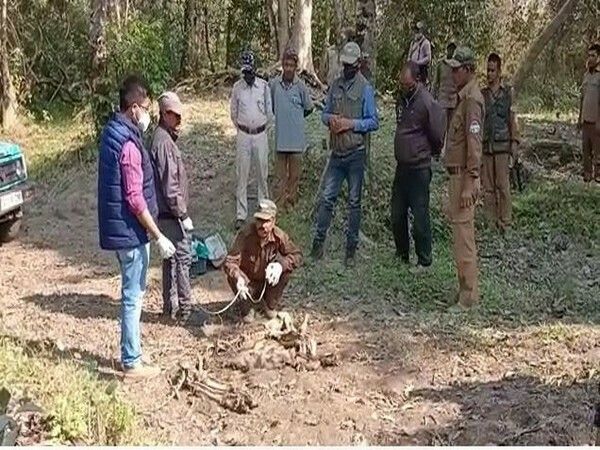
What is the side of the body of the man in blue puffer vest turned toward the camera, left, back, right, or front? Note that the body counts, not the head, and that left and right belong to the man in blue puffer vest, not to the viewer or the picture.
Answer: right

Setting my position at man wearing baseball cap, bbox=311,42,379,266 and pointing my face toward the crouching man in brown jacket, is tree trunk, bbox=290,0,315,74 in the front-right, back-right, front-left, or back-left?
back-right

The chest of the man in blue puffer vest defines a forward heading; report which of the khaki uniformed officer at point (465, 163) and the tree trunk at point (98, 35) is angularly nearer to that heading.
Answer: the khaki uniformed officer

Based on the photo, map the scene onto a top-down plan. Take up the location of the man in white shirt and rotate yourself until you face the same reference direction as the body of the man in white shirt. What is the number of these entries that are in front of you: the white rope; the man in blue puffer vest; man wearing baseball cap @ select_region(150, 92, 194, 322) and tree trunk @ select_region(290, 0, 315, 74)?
3

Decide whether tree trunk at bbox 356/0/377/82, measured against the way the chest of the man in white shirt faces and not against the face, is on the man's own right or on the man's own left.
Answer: on the man's own left

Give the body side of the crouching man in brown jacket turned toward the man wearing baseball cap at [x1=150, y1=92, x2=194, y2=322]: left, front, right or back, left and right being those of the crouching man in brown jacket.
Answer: right

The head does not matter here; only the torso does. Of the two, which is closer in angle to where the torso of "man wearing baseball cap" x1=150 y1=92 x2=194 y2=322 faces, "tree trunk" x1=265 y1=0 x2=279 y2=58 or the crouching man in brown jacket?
the crouching man in brown jacket

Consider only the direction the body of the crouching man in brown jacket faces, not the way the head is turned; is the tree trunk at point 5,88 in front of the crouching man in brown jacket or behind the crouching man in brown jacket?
behind

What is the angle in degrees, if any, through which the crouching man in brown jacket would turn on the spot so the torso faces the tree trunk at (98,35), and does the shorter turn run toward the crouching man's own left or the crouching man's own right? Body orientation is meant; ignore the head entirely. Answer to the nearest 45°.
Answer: approximately 180°

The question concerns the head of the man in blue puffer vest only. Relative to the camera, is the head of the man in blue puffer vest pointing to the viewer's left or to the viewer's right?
to the viewer's right
